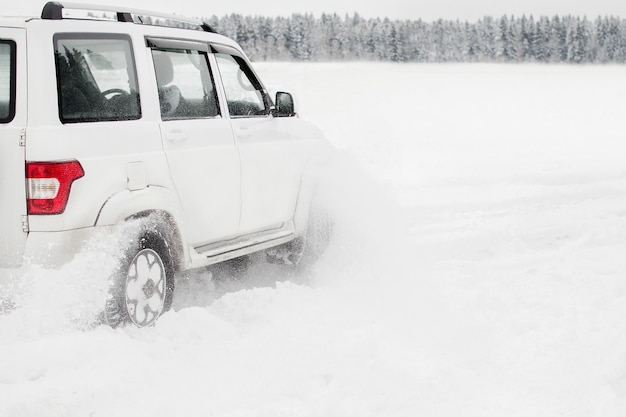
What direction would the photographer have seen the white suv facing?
facing away from the viewer and to the right of the viewer
